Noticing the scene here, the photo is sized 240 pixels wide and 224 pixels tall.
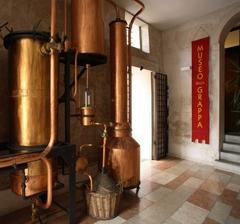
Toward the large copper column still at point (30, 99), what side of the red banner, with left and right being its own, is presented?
front

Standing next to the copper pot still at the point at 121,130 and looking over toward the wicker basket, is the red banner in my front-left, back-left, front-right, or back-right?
back-left

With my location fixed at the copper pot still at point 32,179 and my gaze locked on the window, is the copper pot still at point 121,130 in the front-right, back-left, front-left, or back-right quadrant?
front-right

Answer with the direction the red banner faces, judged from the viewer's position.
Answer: facing the viewer and to the left of the viewer

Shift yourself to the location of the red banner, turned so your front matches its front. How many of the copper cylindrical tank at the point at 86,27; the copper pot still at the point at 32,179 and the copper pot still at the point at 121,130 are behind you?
0

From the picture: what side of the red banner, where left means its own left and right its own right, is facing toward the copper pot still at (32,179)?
front

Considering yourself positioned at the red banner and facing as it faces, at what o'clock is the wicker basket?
The wicker basket is roughly at 11 o'clock from the red banner.

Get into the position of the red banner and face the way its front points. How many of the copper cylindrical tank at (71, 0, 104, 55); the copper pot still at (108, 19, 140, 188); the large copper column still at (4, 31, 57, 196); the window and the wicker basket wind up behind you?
0

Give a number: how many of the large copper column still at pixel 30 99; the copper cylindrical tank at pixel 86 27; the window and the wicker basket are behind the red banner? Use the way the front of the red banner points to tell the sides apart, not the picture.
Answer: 0

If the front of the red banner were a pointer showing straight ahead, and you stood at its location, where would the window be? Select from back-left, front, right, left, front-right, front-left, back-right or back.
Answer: front-right

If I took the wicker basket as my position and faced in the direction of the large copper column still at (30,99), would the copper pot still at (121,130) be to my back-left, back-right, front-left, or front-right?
back-right

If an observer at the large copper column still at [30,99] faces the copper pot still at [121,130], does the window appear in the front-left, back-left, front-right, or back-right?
front-left
